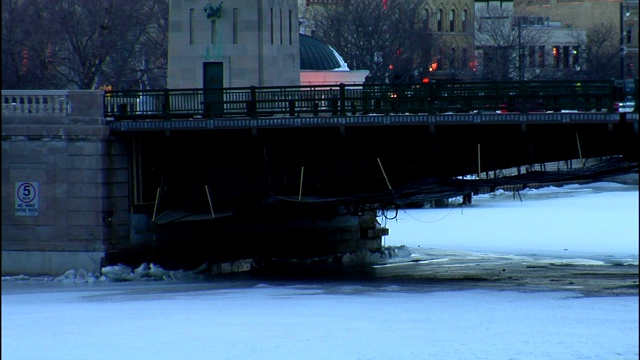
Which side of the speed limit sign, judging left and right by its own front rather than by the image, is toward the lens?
front

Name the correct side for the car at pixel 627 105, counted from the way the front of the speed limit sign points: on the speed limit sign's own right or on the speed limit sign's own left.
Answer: on the speed limit sign's own left
